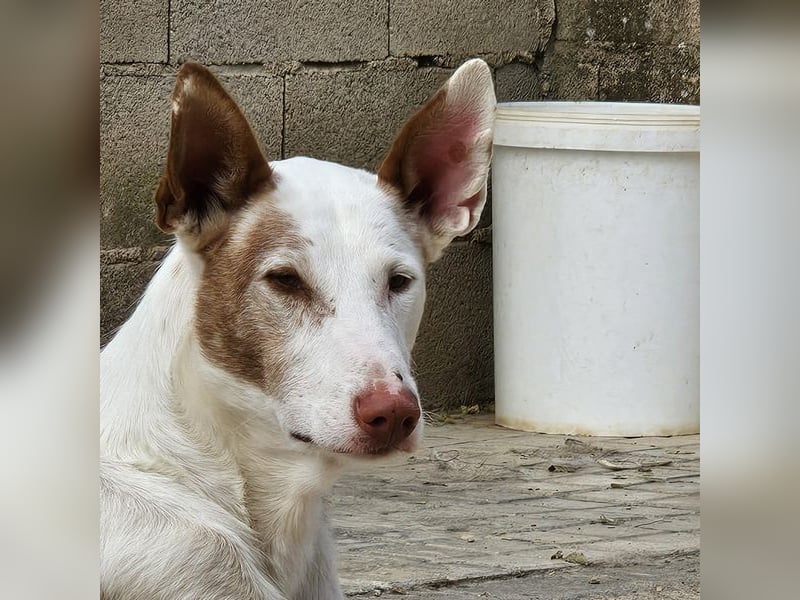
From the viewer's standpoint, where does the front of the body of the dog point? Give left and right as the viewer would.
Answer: facing the viewer and to the right of the viewer
